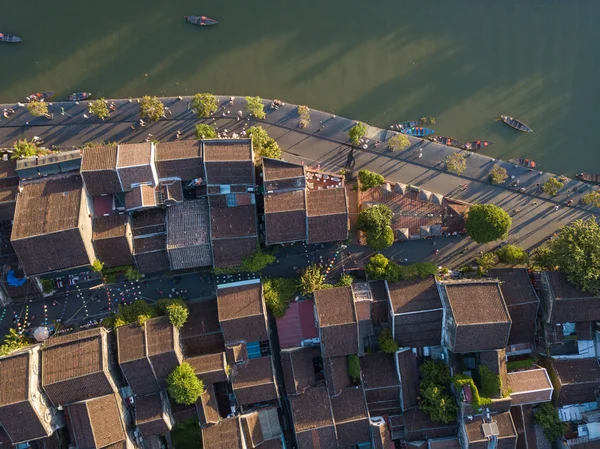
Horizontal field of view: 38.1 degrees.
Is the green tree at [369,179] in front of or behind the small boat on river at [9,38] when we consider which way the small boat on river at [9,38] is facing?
in front

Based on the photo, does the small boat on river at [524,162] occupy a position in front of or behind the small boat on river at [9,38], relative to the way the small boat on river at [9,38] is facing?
in front

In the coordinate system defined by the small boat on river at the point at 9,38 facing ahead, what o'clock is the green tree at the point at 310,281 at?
The green tree is roughly at 1 o'clock from the small boat on river.

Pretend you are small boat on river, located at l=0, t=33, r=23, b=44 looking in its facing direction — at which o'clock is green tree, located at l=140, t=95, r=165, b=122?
The green tree is roughly at 1 o'clock from the small boat on river.

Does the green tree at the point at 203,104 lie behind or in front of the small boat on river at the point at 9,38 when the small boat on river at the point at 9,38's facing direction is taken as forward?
in front

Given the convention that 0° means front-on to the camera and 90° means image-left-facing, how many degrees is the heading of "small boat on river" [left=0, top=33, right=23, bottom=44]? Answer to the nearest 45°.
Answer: approximately 270°
